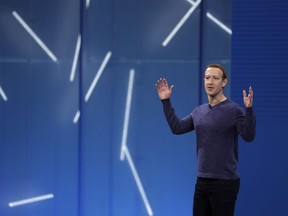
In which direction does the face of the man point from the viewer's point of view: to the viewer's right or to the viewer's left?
to the viewer's left

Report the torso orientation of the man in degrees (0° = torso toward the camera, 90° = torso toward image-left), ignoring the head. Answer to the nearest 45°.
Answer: approximately 45°
